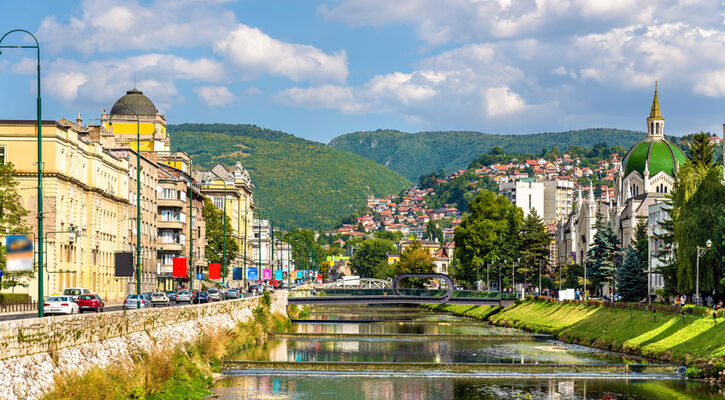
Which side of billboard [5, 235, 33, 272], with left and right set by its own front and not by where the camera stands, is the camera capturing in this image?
front
